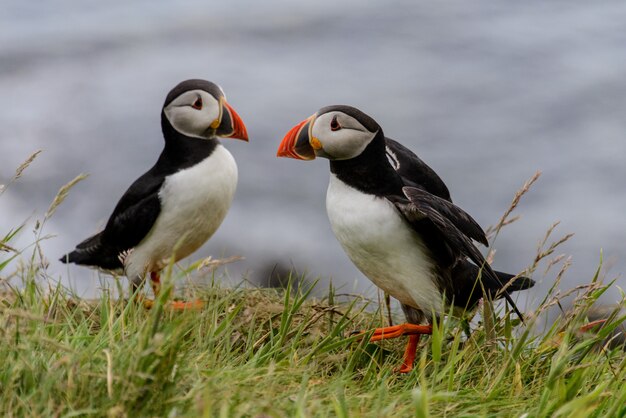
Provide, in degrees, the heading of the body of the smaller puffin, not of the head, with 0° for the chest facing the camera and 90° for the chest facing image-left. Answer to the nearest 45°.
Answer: approximately 270°
